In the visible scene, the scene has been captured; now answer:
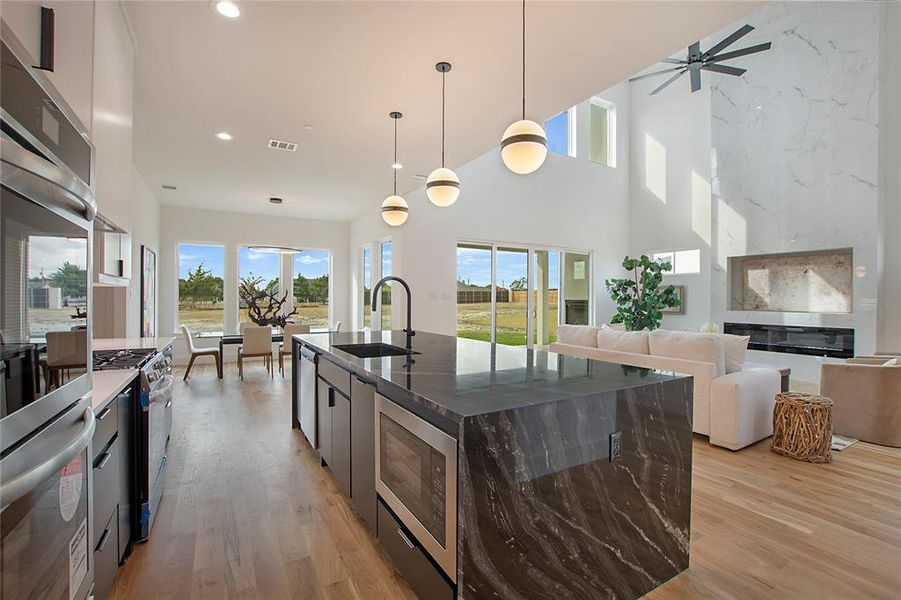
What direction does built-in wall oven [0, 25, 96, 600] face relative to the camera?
to the viewer's right

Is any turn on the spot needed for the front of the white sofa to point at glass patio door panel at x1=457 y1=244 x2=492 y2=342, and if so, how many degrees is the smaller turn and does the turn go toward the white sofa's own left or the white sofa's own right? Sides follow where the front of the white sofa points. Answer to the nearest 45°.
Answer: approximately 90° to the white sofa's own left

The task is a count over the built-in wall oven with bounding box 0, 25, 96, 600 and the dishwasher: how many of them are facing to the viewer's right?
1

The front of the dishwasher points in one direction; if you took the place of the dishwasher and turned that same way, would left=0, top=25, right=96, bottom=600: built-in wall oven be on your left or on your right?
on your left

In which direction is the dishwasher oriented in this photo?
to the viewer's left

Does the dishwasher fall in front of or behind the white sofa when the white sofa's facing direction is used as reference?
behind

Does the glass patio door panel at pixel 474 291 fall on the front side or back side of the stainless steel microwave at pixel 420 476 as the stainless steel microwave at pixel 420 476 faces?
on the back side

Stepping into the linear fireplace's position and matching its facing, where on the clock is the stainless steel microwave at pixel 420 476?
The stainless steel microwave is roughly at 11 o'clock from the linear fireplace.

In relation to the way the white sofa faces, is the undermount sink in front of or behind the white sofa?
behind

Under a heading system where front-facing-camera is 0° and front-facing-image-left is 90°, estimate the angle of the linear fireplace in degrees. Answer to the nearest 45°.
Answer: approximately 45°
